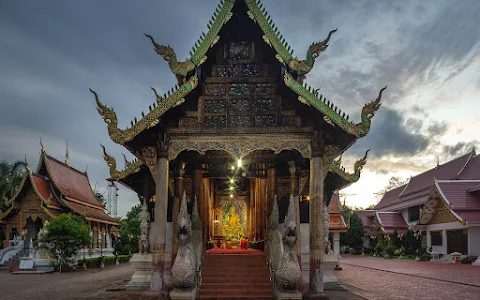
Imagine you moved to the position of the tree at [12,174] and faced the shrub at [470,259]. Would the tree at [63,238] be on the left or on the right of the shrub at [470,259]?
right

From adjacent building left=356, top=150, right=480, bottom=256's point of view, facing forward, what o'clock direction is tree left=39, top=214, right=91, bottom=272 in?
The tree is roughly at 12 o'clock from the adjacent building.

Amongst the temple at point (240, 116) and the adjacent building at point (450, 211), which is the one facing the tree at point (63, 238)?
the adjacent building

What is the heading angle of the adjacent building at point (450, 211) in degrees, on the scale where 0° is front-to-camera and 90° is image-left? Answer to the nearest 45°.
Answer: approximately 45°

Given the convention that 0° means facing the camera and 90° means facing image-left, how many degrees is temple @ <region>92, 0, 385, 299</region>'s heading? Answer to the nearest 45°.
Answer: approximately 0°

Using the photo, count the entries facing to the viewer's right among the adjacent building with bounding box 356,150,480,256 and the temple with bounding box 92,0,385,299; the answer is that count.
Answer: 0
